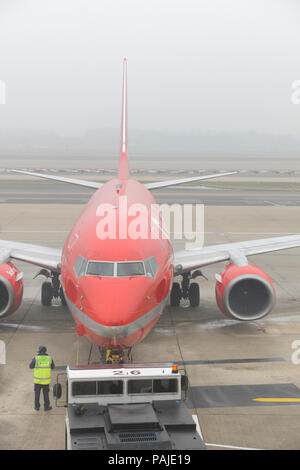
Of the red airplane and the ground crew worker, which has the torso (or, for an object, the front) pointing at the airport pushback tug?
the red airplane

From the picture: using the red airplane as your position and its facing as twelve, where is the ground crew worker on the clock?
The ground crew worker is roughly at 1 o'clock from the red airplane.

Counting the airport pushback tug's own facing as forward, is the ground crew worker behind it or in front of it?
behind
